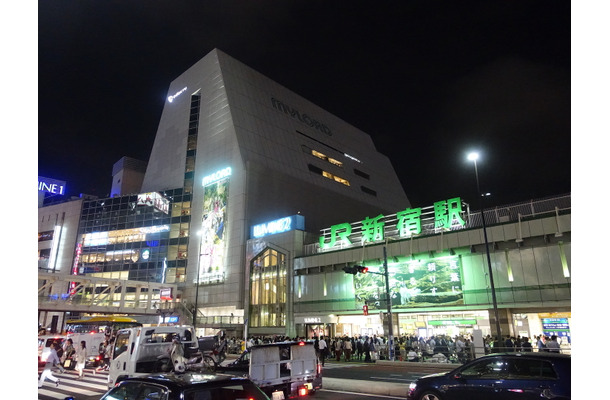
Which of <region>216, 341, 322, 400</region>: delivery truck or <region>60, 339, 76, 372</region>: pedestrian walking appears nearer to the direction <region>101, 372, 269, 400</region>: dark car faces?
the pedestrian walking

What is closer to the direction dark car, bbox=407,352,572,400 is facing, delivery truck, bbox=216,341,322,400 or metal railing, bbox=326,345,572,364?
the delivery truck

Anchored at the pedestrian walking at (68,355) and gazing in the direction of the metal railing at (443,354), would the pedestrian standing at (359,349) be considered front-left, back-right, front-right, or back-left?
front-left

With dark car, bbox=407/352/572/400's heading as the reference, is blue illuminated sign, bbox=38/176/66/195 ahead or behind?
ahead

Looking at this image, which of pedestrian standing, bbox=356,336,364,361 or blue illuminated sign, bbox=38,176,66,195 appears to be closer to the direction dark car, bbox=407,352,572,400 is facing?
the blue illuminated sign

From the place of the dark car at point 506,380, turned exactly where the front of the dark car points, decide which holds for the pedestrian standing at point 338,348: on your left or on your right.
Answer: on your right

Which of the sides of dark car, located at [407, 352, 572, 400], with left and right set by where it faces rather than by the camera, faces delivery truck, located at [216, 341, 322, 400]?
front

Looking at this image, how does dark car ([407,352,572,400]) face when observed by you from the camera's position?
facing to the left of the viewer

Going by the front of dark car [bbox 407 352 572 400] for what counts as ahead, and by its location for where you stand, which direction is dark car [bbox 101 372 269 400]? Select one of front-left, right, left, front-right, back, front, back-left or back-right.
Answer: front-left
